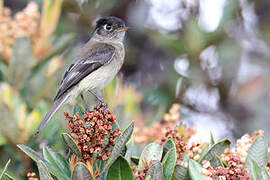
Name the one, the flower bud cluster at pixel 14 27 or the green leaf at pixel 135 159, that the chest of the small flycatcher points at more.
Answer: the green leaf

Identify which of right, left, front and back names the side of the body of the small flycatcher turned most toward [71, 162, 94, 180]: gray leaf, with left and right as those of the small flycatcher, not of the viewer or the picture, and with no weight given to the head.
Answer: right

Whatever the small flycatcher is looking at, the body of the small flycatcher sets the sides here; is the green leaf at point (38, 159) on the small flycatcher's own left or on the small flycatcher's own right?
on the small flycatcher's own right

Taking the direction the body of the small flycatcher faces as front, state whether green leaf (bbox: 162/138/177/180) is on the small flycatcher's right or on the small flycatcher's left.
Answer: on the small flycatcher's right

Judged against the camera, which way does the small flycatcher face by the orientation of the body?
to the viewer's right

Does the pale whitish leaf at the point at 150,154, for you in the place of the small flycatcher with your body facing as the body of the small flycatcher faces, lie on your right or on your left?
on your right

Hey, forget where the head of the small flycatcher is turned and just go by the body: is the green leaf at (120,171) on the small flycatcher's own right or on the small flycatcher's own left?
on the small flycatcher's own right

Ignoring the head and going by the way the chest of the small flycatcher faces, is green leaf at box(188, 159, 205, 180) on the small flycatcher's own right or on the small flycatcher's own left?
on the small flycatcher's own right

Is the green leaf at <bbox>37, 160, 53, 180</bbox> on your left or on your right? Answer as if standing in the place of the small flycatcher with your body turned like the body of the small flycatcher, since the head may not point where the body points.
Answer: on your right
